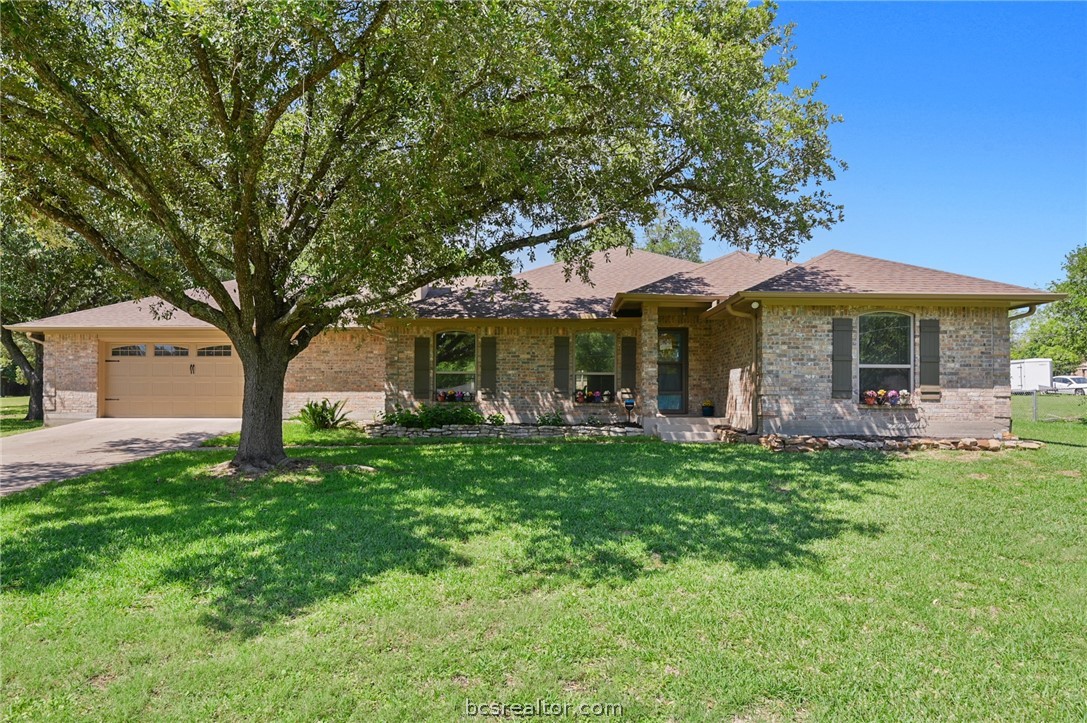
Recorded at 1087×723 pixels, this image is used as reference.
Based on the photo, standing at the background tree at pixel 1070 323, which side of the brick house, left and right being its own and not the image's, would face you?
left

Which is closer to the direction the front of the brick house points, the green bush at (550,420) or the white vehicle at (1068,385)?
the green bush

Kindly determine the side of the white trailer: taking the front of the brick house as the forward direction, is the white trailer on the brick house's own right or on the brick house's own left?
on the brick house's own left

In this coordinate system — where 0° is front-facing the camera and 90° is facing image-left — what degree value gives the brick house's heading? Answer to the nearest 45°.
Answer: approximately 0°

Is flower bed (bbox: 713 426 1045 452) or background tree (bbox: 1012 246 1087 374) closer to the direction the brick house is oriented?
the flower bed

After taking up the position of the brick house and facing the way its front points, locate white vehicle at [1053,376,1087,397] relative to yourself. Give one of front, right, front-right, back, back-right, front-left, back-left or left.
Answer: back-left
